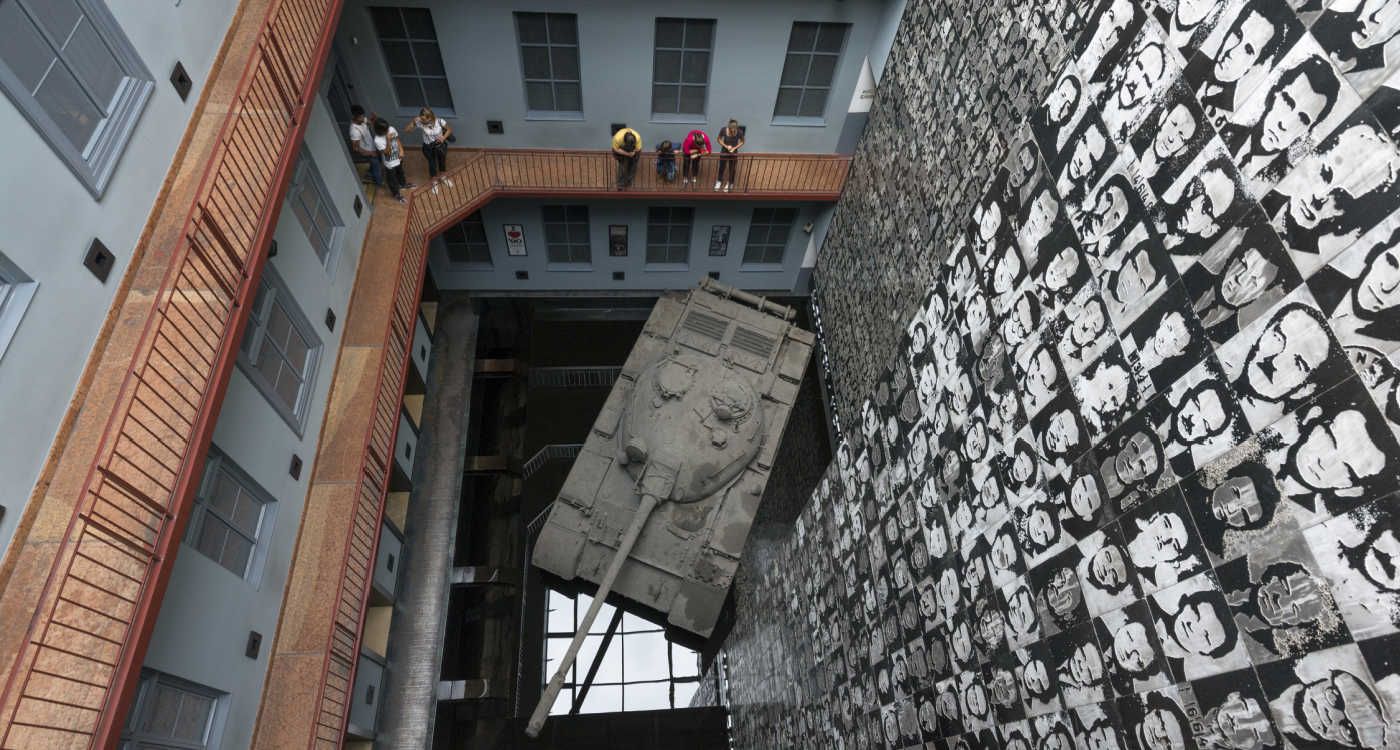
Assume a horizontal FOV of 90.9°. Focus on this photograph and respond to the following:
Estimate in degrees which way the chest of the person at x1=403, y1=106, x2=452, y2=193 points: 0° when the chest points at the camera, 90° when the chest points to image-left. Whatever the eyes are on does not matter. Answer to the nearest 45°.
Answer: approximately 0°

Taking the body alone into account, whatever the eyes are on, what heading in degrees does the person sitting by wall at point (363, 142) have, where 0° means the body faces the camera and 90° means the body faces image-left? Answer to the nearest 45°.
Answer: approximately 315°

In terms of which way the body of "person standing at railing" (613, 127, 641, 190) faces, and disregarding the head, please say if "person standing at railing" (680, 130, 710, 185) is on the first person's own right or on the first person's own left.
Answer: on the first person's own left

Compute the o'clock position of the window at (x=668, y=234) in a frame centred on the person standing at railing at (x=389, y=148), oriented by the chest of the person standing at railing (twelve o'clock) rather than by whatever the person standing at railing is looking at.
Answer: The window is roughly at 10 o'clock from the person standing at railing.

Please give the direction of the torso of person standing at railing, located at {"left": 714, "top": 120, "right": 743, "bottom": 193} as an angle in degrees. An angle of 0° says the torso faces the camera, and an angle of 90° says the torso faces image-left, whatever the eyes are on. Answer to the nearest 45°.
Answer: approximately 0°

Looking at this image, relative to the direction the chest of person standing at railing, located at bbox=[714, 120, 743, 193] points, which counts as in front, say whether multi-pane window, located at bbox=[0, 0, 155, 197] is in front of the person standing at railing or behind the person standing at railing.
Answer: in front

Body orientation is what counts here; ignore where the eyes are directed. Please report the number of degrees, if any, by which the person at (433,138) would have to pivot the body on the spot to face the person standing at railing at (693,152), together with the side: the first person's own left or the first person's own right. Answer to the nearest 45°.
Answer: approximately 90° to the first person's own left

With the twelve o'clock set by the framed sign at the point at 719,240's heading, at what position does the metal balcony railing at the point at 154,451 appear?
The metal balcony railing is roughly at 1 o'clock from the framed sign.

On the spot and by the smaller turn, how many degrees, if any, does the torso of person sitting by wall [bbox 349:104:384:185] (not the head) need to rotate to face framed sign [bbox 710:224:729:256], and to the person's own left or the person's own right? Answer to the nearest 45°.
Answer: approximately 45° to the person's own left

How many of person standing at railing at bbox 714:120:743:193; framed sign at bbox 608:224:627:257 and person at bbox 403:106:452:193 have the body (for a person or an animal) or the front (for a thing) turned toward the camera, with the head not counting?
3
